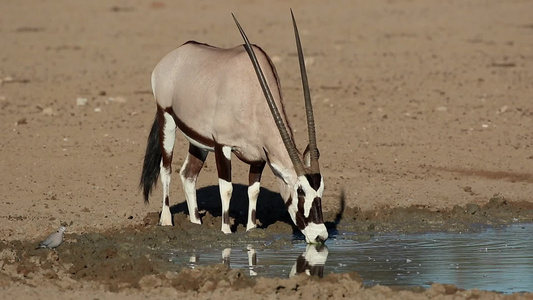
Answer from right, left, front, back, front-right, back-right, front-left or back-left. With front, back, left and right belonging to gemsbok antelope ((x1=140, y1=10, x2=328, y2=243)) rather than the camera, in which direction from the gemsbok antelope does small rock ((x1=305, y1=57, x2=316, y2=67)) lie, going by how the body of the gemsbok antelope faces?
back-left

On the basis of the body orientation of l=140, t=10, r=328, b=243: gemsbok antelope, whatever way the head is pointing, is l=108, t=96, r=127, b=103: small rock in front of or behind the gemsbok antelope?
behind

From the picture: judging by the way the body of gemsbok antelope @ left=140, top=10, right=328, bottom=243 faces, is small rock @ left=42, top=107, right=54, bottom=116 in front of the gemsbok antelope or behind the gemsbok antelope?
behind

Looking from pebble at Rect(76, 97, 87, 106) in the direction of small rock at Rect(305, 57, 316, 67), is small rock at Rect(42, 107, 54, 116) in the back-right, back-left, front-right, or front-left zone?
back-right

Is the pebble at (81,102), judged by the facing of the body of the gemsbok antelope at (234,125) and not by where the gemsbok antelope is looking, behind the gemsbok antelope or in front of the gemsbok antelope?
behind

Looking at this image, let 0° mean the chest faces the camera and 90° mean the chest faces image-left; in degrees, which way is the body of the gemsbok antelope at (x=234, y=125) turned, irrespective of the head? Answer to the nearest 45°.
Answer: approximately 315°

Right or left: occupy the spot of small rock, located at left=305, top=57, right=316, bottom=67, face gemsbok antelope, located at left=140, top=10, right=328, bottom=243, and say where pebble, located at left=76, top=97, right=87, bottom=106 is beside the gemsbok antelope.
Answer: right

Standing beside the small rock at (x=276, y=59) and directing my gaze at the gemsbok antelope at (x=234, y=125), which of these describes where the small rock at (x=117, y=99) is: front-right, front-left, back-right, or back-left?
front-right

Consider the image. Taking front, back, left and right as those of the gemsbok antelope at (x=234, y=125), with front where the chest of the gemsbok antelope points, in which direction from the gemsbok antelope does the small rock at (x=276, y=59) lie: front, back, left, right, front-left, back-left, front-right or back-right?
back-left
